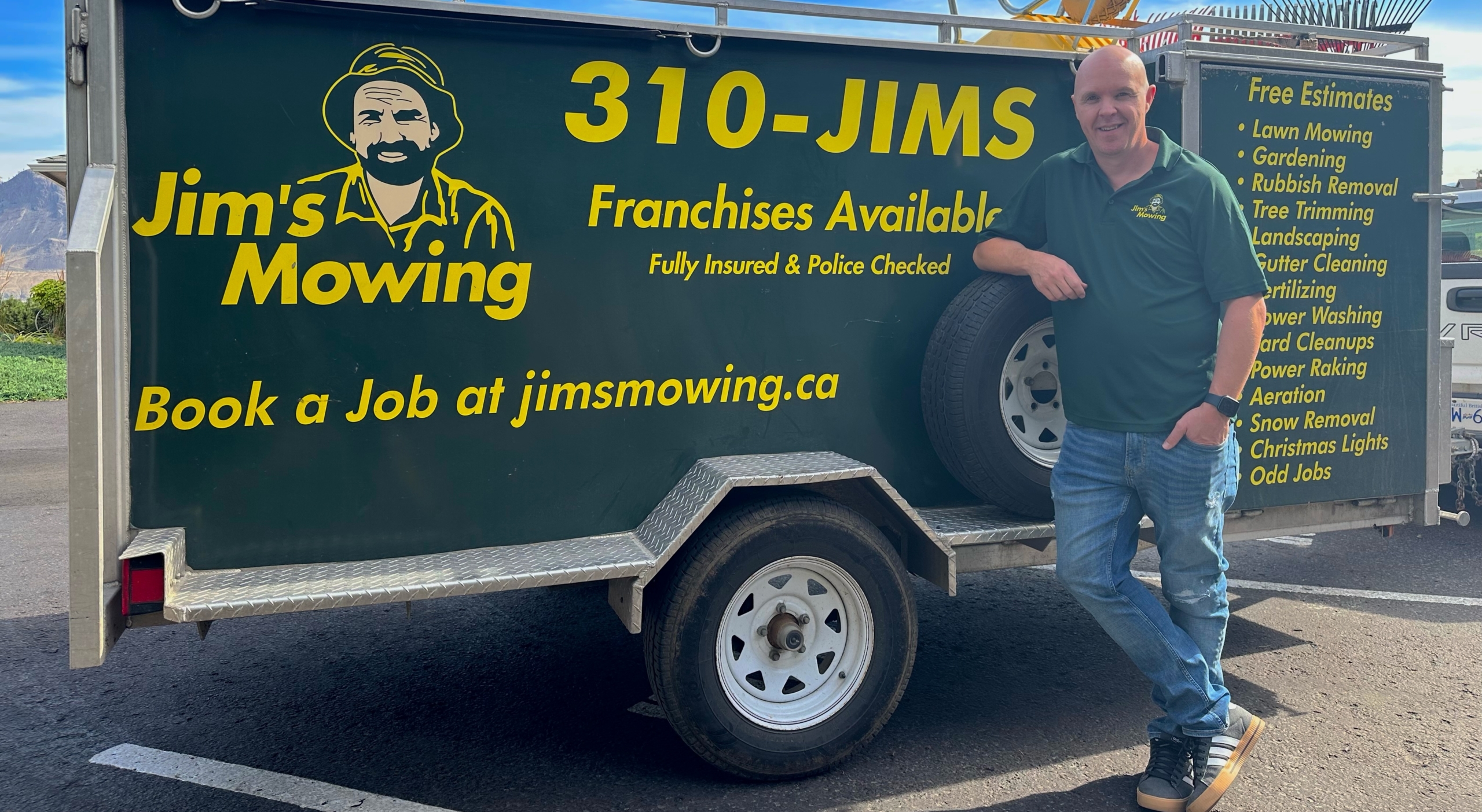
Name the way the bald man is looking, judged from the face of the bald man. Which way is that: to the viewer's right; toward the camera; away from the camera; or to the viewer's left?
toward the camera

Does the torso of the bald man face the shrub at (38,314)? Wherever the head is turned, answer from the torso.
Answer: no

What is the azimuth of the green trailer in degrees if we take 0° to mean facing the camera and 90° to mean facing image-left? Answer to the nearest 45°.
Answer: approximately 270°

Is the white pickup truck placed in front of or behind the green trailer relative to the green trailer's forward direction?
in front

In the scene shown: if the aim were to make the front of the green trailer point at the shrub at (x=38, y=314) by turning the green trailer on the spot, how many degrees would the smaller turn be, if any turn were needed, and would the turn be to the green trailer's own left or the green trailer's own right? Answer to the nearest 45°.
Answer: approximately 135° to the green trailer's own left

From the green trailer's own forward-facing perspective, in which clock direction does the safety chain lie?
The safety chain is roughly at 11 o'clock from the green trailer.

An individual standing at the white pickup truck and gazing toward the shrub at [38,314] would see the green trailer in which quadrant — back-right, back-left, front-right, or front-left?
front-left

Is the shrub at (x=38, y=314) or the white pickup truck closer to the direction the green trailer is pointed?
the white pickup truck

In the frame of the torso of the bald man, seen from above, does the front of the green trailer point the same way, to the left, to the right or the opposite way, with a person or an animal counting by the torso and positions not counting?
to the left

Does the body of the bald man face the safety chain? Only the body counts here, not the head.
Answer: no

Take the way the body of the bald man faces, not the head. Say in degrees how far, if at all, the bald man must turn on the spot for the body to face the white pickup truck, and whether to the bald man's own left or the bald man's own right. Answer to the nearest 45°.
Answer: approximately 135° to the bald man's own left

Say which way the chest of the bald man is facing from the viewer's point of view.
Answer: toward the camera
